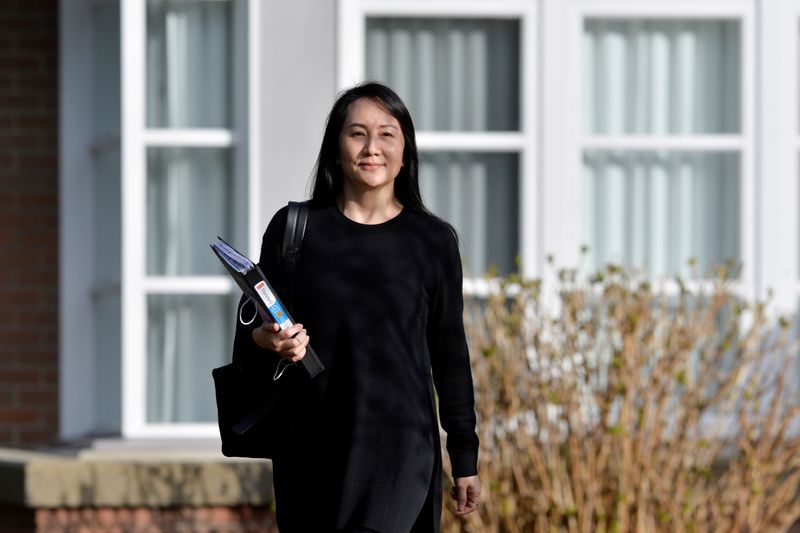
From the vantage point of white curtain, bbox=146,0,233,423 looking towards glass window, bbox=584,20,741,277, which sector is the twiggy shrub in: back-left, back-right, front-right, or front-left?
front-right

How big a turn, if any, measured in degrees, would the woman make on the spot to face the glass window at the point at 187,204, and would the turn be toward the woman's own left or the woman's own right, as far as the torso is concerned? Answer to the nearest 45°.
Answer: approximately 180°

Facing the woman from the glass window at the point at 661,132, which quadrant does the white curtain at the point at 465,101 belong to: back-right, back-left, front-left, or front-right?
front-right

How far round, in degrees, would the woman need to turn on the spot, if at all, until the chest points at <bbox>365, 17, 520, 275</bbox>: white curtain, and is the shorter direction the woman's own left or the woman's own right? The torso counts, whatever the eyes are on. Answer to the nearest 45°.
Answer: approximately 180°

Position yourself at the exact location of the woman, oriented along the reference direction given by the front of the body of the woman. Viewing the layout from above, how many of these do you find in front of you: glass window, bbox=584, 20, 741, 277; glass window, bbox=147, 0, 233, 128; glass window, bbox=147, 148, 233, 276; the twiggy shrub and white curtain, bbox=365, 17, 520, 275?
0

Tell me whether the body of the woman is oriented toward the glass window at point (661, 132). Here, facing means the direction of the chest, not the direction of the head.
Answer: no

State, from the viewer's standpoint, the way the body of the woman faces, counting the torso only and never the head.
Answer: toward the camera

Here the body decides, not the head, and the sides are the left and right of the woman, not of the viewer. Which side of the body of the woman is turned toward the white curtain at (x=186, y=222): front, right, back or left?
back

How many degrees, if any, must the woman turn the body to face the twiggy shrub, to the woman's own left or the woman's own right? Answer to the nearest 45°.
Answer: approximately 135° to the woman's own left

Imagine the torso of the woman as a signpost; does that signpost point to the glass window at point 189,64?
no

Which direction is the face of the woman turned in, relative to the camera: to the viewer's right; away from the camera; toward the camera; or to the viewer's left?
toward the camera

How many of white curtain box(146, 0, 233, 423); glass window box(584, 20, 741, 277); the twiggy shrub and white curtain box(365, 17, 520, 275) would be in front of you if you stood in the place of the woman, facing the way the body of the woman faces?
0
